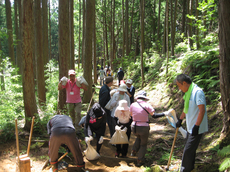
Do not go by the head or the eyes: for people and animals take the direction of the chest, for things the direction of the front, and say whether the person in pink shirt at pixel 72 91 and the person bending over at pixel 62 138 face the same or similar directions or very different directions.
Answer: very different directions

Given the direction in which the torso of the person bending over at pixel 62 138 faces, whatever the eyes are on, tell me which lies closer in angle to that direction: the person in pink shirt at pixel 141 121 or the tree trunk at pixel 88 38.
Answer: the tree trunk

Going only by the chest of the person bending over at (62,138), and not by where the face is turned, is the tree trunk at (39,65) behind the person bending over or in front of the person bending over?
in front

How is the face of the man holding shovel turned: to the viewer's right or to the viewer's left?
to the viewer's left

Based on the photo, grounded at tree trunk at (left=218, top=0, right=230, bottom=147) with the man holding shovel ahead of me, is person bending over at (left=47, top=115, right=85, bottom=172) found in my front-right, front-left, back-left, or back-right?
front-right

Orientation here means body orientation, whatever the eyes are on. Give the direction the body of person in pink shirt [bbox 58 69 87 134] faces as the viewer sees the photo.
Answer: toward the camera

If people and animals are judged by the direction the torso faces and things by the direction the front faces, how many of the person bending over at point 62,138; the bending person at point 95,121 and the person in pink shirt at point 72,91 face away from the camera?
1

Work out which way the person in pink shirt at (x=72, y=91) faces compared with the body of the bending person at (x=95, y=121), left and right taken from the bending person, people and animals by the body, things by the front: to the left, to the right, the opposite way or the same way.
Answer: the same way

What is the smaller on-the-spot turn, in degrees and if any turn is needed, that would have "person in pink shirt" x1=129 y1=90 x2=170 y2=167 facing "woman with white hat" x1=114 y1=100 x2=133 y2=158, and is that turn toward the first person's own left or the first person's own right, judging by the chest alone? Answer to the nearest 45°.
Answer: approximately 90° to the first person's own left

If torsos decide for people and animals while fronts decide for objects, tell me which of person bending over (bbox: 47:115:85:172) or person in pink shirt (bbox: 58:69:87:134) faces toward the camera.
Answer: the person in pink shirt

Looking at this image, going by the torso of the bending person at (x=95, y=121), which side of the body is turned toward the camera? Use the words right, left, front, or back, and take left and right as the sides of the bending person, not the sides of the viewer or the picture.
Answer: front

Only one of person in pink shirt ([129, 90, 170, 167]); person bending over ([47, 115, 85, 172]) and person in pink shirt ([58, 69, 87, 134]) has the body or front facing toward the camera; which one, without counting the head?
person in pink shirt ([58, 69, 87, 134])

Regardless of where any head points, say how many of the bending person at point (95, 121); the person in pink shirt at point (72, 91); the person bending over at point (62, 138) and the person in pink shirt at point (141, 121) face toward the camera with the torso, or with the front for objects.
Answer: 2
